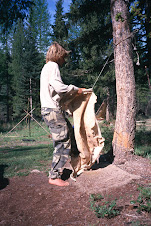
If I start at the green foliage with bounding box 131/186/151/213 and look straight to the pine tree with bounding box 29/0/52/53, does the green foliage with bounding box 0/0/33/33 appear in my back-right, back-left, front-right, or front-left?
front-left

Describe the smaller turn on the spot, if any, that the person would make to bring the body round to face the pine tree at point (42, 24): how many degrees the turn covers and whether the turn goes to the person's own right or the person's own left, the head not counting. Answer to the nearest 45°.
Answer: approximately 90° to the person's own left

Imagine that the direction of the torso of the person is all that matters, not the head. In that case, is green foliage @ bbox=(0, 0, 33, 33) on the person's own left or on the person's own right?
on the person's own left

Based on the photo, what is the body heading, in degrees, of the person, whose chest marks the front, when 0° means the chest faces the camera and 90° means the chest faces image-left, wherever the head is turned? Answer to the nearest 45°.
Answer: approximately 270°

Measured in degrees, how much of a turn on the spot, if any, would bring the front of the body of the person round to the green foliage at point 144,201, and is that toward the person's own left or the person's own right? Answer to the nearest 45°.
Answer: approximately 45° to the person's own right

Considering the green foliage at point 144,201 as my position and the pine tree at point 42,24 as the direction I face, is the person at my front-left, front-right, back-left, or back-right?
front-left
